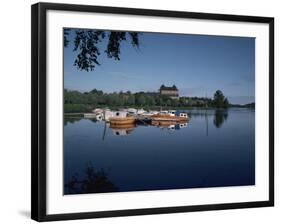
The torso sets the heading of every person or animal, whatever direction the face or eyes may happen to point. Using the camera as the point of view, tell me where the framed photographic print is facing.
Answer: facing the viewer and to the right of the viewer
